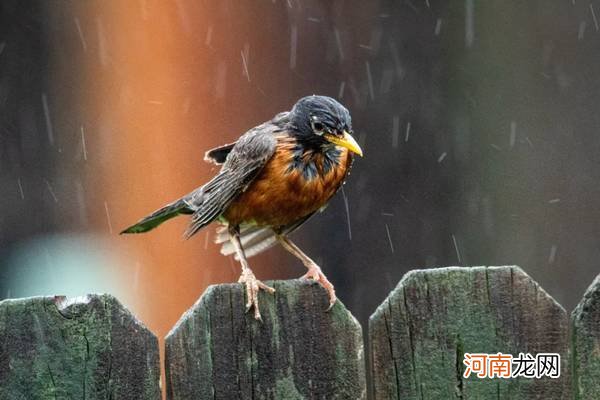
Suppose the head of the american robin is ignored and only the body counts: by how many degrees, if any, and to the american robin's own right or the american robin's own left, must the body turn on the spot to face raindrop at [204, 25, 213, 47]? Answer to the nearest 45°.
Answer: approximately 135° to the american robin's own left

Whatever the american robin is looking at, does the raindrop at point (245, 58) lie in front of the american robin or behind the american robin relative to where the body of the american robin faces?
behind

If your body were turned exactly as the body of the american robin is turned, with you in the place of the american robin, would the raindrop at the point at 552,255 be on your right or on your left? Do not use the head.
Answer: on your left

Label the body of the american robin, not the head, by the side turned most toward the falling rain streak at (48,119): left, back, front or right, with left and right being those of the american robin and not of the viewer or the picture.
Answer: back

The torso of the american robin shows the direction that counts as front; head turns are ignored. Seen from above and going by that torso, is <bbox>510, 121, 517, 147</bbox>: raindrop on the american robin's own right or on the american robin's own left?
on the american robin's own left

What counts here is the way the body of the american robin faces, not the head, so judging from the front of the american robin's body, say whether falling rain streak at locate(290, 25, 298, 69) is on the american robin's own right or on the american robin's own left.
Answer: on the american robin's own left

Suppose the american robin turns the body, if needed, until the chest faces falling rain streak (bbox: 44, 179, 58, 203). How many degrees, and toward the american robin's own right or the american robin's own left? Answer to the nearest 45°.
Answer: approximately 180°

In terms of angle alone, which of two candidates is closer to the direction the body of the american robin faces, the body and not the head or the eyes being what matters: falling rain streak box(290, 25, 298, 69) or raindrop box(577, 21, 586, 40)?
the raindrop

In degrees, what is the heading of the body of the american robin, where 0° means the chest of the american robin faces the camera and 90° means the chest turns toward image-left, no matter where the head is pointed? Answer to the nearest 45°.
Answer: approximately 315°
